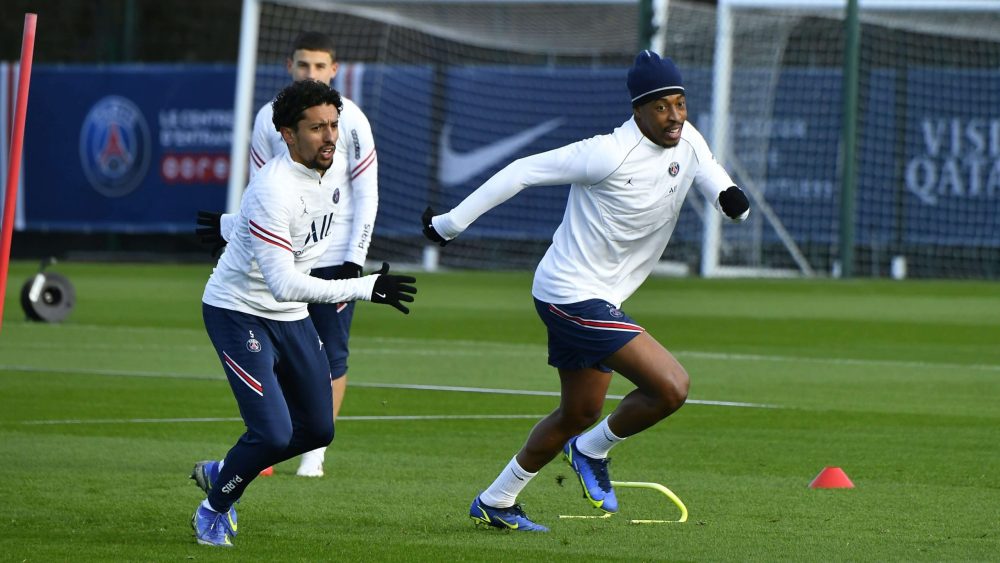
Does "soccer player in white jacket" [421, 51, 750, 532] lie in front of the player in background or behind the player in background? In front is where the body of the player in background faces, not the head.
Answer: in front

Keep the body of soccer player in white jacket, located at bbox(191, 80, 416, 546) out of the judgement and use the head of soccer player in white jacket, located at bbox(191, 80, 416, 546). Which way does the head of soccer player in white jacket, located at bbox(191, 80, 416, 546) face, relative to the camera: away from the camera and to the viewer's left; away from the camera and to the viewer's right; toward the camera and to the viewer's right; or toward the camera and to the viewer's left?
toward the camera and to the viewer's right

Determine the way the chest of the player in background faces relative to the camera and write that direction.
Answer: toward the camera

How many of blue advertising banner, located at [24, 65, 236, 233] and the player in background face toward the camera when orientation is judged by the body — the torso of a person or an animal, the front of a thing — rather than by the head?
2

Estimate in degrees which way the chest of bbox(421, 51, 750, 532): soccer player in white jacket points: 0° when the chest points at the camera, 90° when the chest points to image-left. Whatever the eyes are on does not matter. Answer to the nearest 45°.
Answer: approximately 315°

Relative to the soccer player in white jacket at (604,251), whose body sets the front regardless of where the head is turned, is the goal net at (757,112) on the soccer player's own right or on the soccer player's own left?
on the soccer player's own left

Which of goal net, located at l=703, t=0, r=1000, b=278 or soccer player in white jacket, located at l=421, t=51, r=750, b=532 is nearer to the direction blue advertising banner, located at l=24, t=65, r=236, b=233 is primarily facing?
the soccer player in white jacket

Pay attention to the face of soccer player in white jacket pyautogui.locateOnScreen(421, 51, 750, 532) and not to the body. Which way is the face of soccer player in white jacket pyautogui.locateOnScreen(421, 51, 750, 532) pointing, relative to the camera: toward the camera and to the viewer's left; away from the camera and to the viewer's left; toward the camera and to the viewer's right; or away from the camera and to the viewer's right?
toward the camera and to the viewer's right
